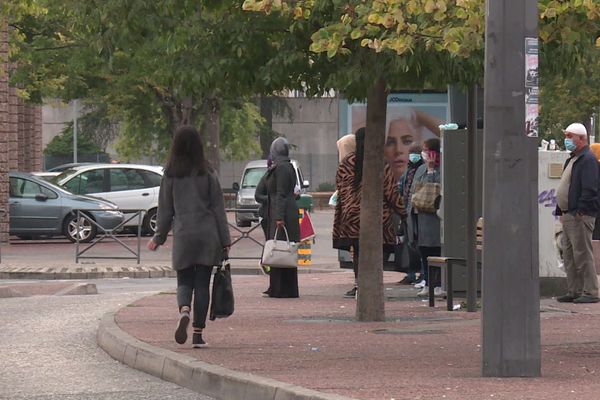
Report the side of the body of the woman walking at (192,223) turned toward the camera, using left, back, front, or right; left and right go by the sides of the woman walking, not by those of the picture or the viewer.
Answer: back

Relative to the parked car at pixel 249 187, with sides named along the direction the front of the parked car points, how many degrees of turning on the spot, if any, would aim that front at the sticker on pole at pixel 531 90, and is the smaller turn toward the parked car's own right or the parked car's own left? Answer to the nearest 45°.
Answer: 0° — it already faces it

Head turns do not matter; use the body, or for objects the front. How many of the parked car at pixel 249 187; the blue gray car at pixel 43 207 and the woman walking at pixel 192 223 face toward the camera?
1

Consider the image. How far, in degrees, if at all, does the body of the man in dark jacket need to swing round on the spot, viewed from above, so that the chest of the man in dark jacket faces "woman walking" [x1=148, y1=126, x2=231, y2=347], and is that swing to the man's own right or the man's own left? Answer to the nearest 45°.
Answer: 0° — they already face them

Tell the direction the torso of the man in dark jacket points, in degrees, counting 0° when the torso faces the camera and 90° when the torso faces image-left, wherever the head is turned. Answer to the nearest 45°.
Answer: approximately 45°

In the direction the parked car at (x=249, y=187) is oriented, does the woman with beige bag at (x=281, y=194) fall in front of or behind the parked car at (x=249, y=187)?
in front

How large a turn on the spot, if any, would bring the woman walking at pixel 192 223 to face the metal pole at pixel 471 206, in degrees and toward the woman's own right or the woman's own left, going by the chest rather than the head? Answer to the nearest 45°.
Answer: approximately 45° to the woman's own right

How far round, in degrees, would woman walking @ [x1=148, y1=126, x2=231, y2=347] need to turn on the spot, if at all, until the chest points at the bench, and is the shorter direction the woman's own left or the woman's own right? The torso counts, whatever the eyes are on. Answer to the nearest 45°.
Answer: approximately 45° to the woman's own right

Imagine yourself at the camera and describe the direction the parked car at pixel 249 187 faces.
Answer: facing the viewer

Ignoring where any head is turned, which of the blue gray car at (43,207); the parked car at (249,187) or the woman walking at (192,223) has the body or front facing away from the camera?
the woman walking

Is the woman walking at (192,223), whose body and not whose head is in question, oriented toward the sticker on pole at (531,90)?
no

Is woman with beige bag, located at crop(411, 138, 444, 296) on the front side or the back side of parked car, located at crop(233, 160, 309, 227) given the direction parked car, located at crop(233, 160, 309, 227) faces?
on the front side

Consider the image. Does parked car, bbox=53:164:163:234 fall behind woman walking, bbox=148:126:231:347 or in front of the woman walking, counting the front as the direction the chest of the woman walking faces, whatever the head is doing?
in front

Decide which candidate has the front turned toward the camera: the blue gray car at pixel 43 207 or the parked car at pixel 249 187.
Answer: the parked car

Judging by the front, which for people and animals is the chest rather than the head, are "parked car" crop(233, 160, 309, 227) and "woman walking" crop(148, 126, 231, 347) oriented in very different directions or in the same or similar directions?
very different directions

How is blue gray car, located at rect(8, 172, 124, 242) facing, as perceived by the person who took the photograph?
facing to the right of the viewer
